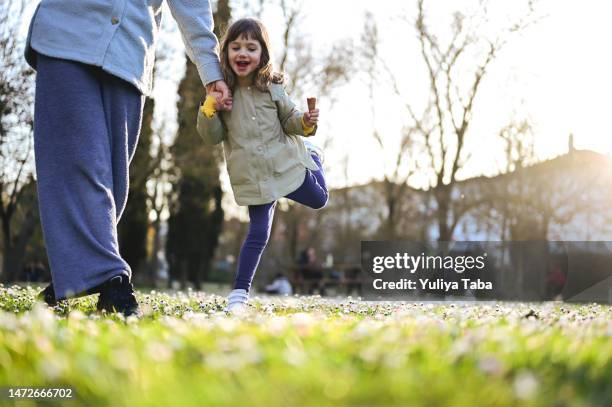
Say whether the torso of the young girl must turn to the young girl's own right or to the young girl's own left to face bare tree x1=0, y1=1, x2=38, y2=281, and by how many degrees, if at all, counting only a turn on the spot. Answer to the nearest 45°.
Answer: approximately 135° to the young girl's own right

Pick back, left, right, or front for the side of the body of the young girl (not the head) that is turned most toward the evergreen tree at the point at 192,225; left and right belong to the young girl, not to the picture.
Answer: back

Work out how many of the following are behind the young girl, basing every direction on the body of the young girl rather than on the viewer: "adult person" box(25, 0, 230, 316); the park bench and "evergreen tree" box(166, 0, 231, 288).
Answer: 2

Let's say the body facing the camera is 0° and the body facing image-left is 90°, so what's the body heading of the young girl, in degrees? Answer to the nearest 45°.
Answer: approximately 0°

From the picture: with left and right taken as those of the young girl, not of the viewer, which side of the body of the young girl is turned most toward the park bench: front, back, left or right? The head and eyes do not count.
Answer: back

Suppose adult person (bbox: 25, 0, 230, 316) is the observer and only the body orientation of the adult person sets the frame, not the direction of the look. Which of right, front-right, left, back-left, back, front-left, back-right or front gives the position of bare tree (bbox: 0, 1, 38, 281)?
back-left

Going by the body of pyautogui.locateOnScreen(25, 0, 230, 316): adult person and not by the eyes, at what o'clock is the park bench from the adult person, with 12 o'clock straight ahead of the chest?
The park bench is roughly at 8 o'clock from the adult person.

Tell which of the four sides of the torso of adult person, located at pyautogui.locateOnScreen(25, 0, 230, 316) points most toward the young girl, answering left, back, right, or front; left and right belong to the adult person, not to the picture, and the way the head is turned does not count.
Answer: left
